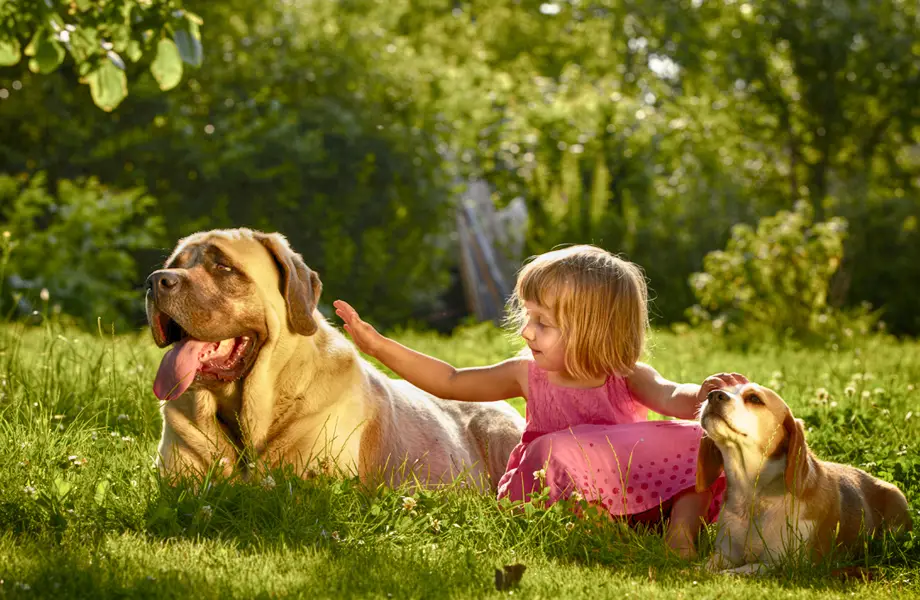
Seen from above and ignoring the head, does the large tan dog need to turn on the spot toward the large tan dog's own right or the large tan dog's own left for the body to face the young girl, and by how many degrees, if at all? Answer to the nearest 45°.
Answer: approximately 135° to the large tan dog's own left

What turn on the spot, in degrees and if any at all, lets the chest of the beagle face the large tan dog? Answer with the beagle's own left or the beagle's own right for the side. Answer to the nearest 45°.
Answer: approximately 45° to the beagle's own right

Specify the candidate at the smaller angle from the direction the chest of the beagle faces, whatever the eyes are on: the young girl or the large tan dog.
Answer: the large tan dog

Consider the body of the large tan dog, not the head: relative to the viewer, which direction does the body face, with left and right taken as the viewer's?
facing the viewer and to the left of the viewer

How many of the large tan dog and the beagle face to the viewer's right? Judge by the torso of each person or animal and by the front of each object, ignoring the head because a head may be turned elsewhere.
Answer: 0

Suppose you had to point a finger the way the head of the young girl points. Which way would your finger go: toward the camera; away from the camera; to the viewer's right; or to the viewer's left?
to the viewer's left

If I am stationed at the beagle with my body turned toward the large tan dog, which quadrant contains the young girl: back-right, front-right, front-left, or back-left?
front-right

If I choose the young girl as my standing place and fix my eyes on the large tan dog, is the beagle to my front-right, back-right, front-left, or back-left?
back-left

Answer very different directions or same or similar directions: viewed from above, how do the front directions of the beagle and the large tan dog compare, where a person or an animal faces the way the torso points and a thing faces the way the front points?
same or similar directions
